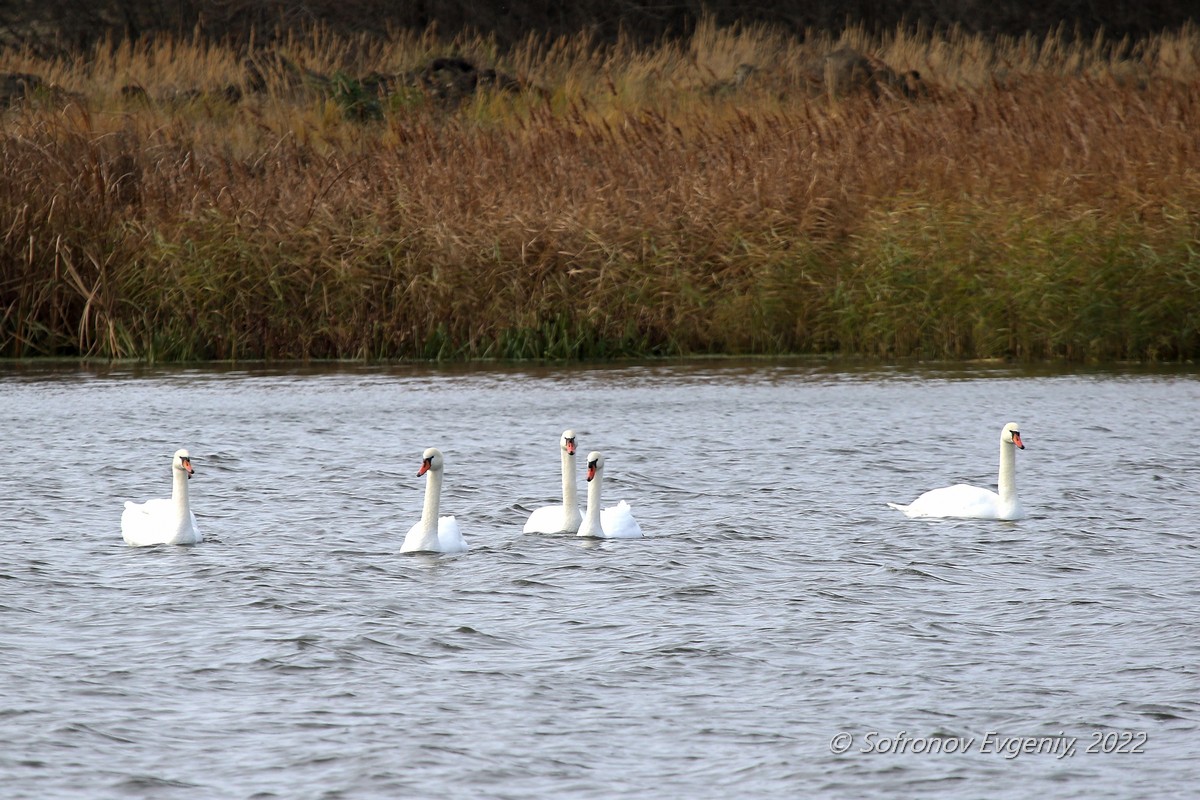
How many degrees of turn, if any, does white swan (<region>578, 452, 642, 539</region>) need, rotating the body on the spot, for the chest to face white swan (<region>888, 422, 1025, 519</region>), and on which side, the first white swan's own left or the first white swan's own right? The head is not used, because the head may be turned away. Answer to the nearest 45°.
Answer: approximately 135° to the first white swan's own left

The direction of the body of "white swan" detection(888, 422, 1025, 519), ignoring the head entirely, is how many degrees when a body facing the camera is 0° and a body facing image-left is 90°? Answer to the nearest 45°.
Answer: approximately 270°

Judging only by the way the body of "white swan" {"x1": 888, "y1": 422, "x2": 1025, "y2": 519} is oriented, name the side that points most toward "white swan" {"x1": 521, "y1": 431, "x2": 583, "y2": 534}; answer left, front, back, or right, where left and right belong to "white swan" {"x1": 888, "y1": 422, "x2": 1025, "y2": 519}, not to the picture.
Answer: back

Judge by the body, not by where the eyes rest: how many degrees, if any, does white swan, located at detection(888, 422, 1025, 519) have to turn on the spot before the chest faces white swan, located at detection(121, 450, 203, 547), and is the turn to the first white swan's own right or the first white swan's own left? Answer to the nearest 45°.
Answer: approximately 180°

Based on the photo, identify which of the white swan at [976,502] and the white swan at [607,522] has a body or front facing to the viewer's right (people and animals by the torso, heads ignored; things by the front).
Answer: the white swan at [976,502]

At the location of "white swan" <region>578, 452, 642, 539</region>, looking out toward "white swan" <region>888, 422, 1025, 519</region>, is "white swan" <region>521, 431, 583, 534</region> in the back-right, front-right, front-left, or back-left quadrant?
back-left

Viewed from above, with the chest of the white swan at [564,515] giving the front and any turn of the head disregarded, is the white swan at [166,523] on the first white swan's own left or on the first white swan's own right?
on the first white swan's own right

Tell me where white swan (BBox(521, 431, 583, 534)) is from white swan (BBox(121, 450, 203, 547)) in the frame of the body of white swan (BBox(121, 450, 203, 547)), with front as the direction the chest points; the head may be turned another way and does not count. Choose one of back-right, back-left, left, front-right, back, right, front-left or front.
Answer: front-left

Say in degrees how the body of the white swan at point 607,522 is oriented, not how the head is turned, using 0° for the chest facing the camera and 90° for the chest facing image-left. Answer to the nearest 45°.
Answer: approximately 45°

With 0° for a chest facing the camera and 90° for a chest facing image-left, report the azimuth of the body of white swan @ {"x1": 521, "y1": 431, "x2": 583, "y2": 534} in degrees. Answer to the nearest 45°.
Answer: approximately 315°

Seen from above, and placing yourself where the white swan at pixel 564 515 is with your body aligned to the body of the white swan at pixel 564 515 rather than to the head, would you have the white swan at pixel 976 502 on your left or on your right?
on your left

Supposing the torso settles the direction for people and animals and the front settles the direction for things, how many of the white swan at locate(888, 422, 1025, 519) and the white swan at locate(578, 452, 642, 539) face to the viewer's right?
1

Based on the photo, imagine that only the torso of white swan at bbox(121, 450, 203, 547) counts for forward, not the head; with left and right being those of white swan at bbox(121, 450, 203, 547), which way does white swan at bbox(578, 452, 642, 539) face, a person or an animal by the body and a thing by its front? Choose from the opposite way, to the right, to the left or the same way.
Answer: to the right
